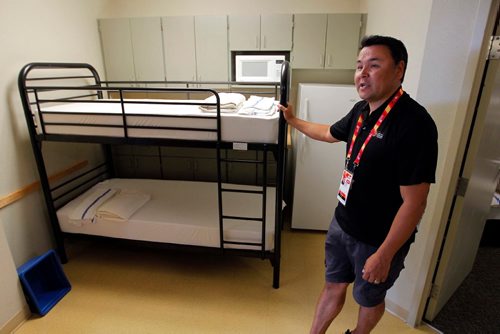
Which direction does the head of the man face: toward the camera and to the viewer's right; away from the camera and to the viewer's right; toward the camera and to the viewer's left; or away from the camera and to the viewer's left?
toward the camera and to the viewer's left

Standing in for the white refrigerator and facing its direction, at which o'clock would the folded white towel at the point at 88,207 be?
The folded white towel is roughly at 2 o'clock from the white refrigerator.

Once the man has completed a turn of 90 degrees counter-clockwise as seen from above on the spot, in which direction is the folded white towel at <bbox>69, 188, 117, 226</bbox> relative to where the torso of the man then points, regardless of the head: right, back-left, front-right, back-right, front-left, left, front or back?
back-right

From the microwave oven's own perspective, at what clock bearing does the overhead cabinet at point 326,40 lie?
The overhead cabinet is roughly at 9 o'clock from the microwave oven.

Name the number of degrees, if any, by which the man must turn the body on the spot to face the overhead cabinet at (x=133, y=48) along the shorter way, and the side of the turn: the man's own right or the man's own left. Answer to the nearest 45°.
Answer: approximately 90° to the man's own right

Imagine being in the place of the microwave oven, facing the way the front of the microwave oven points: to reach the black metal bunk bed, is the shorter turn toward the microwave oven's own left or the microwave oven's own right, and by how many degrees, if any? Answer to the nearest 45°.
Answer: approximately 45° to the microwave oven's own right

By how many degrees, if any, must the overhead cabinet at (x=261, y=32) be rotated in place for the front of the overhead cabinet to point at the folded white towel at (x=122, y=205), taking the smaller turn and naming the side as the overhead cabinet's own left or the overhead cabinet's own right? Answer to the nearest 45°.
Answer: approximately 45° to the overhead cabinet's own right

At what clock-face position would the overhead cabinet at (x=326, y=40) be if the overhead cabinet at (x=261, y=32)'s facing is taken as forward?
the overhead cabinet at (x=326, y=40) is roughly at 9 o'clock from the overhead cabinet at (x=261, y=32).

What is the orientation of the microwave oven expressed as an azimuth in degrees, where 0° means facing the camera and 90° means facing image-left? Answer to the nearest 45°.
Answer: approximately 0°
